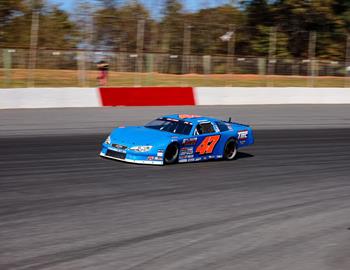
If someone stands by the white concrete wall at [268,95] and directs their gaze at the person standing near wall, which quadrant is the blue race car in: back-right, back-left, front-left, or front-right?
front-left

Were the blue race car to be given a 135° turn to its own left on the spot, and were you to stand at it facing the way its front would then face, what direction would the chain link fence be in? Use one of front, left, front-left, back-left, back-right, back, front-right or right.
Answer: left

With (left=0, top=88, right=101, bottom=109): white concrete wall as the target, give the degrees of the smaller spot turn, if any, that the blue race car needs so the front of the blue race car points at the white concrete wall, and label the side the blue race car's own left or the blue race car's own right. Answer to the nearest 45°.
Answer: approximately 90° to the blue race car's own right

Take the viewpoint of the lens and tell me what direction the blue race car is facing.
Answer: facing the viewer and to the left of the viewer

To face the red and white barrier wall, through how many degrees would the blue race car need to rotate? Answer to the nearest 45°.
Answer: approximately 135° to its right

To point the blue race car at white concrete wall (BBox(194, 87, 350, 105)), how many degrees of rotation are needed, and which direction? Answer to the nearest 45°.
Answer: approximately 135° to its right
